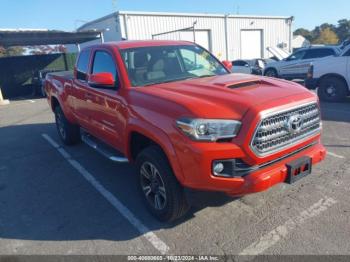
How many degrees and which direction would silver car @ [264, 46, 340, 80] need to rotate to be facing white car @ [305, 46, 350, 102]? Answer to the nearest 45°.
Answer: approximately 90° to its left

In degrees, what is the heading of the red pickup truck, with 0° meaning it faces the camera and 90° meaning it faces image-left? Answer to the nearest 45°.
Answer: approximately 315°

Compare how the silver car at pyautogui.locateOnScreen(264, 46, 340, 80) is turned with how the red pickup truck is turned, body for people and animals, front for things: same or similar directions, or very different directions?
very different directions

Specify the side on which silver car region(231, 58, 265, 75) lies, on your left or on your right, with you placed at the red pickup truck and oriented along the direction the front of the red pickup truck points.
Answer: on your left

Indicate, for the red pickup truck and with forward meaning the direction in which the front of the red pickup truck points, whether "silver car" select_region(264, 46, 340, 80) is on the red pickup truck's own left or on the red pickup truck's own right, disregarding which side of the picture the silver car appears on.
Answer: on the red pickup truck's own left

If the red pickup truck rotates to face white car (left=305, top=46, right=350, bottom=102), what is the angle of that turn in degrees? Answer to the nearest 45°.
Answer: approximately 90° to its left

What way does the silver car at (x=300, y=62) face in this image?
to the viewer's left

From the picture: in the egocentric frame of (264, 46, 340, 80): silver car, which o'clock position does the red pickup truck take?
The red pickup truck is roughly at 9 o'clock from the silver car.

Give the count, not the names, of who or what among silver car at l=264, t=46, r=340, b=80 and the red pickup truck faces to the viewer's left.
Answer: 1
